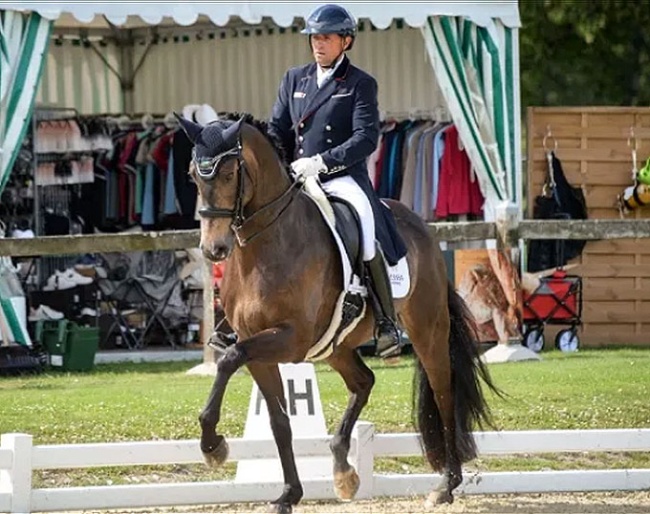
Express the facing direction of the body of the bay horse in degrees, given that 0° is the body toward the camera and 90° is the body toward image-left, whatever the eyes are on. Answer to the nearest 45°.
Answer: approximately 45°

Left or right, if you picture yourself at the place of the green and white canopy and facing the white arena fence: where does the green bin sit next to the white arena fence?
right

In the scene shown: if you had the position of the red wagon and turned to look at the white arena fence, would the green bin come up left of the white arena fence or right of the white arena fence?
right

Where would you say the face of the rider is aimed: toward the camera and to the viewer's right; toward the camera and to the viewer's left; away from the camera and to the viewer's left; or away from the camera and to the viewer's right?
toward the camera and to the viewer's left

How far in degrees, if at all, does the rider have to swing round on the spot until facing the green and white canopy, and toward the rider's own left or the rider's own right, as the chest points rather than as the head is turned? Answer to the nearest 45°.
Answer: approximately 135° to the rider's own right

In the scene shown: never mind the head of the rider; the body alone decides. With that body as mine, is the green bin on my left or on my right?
on my right

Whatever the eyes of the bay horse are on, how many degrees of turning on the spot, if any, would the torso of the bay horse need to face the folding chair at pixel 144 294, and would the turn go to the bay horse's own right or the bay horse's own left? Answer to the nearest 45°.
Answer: approximately 135° to the bay horse's own right

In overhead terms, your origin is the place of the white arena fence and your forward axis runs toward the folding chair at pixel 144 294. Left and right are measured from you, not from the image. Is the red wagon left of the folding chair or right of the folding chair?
right

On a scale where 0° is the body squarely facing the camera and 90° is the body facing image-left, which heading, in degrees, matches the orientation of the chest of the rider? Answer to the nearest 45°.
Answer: approximately 45°

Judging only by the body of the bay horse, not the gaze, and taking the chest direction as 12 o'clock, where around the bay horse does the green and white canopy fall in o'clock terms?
The green and white canopy is roughly at 5 o'clock from the bay horse.
